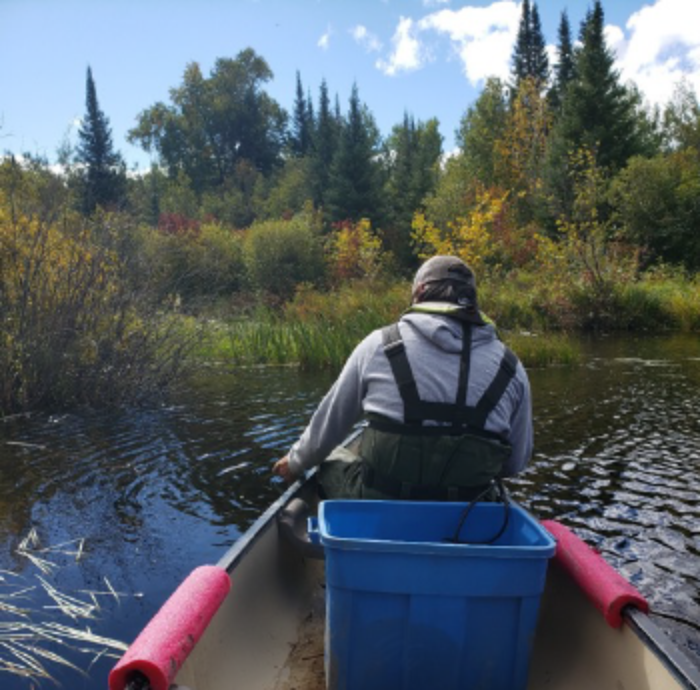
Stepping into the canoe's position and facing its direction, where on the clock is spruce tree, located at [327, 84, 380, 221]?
The spruce tree is roughly at 12 o'clock from the canoe.

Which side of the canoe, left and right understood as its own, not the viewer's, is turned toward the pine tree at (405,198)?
front

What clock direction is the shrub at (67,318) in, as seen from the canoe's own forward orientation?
The shrub is roughly at 11 o'clock from the canoe.

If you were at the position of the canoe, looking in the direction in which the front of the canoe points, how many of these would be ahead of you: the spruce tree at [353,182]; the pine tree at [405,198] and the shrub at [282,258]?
3

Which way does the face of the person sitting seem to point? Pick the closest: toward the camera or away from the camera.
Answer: away from the camera

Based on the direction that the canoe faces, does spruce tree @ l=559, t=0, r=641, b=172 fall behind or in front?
in front

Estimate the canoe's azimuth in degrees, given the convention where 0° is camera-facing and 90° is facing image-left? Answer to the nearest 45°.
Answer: approximately 180°
